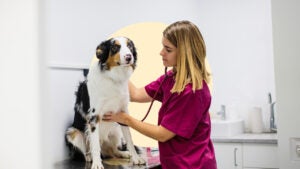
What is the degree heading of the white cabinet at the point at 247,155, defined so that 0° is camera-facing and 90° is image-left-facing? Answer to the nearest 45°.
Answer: approximately 0°

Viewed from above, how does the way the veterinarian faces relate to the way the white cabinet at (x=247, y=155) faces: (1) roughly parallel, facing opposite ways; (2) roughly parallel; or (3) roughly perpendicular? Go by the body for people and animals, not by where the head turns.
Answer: roughly perpendicular

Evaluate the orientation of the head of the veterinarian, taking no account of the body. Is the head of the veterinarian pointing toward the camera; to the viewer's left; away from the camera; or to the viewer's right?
to the viewer's left

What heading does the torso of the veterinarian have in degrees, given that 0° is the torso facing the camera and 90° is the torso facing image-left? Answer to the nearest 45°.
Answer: approximately 90°

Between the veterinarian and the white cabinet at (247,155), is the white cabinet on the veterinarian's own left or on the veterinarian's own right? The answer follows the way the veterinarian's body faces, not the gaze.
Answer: on the veterinarian's own right

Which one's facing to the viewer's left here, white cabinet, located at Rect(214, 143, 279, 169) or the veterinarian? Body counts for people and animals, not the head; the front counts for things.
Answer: the veterinarian

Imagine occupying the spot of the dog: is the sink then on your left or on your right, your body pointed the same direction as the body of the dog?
on your left

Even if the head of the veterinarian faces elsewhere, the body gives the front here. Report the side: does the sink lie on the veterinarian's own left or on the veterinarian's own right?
on the veterinarian's own right

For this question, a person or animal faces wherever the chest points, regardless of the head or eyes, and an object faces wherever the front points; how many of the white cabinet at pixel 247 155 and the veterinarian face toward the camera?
1
